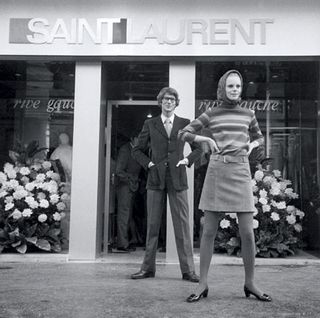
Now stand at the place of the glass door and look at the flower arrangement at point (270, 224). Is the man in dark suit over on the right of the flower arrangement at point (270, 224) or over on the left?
right

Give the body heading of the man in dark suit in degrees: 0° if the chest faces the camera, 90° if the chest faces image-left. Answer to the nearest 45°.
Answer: approximately 0°

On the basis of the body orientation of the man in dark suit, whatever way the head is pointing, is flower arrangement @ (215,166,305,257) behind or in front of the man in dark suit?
behind

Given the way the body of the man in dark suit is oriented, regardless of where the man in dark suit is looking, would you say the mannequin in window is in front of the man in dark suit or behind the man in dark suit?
behind

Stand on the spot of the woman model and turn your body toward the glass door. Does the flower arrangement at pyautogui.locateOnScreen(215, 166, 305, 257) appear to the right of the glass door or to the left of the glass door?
right

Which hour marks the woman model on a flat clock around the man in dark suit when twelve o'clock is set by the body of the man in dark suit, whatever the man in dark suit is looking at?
The woman model is roughly at 11 o'clock from the man in dark suit.

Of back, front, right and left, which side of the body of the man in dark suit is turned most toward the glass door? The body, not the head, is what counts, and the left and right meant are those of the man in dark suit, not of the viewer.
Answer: back
